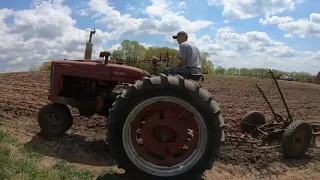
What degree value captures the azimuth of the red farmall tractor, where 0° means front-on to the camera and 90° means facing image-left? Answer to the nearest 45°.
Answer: approximately 90°

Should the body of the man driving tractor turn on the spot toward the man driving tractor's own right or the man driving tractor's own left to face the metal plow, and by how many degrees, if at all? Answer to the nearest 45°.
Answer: approximately 135° to the man driving tractor's own right

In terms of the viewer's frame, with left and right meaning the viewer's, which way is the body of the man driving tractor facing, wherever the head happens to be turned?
facing to the left of the viewer

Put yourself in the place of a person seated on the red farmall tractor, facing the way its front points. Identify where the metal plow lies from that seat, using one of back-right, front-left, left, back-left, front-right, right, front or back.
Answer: back-right
